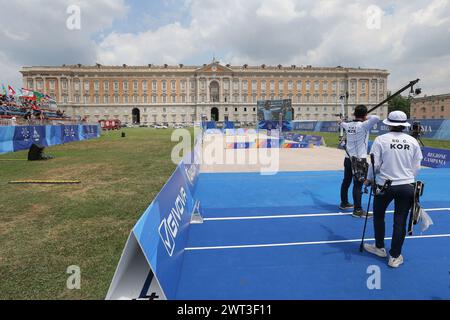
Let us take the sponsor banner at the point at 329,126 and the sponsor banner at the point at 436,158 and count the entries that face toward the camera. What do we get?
2

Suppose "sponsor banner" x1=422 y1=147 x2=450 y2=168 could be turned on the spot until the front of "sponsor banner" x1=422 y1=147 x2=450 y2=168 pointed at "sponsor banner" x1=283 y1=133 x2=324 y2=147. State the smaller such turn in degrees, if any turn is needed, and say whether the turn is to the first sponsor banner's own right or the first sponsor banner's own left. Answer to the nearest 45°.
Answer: approximately 135° to the first sponsor banner's own right

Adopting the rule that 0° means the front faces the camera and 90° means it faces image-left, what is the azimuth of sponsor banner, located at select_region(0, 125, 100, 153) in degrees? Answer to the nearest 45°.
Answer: approximately 315°

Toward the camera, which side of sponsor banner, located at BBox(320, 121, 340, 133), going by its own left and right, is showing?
front

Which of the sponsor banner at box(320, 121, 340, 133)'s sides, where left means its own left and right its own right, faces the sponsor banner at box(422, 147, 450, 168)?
front

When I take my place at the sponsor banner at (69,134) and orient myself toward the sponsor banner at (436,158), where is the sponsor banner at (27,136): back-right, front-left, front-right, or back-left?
front-right

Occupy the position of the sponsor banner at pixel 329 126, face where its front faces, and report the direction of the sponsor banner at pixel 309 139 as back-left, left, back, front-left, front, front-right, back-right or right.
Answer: front

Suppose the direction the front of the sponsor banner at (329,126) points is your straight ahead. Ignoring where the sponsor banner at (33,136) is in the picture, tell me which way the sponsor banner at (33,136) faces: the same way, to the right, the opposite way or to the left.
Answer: to the left

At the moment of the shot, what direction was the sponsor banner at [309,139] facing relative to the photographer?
facing the viewer and to the left of the viewer

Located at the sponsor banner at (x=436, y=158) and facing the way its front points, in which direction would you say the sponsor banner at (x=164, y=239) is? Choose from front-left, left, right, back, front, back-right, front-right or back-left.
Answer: front
